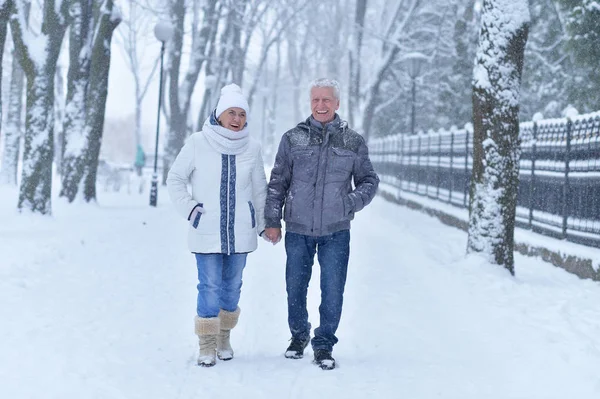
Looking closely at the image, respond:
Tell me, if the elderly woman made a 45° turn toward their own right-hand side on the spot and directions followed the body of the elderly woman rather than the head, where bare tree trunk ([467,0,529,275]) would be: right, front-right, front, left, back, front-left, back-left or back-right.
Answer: back

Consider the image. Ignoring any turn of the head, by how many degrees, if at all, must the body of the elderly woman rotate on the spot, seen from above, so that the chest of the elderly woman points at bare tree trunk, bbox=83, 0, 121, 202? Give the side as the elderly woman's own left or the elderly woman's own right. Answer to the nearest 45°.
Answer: approximately 180°

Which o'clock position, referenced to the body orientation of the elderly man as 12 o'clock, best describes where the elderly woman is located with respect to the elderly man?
The elderly woman is roughly at 3 o'clock from the elderly man.

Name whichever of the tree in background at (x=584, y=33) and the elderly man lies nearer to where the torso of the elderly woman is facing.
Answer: the elderly man

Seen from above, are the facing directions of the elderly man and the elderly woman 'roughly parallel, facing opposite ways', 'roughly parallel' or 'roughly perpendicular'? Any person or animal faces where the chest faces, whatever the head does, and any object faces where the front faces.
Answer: roughly parallel

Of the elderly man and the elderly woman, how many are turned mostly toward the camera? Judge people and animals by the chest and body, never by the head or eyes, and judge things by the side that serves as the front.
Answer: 2

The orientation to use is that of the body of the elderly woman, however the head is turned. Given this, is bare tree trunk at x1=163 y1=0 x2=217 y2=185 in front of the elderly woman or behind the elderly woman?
behind

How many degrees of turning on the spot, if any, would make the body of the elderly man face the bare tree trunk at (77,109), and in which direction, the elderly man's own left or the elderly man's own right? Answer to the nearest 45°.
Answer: approximately 135° to the elderly man's own right

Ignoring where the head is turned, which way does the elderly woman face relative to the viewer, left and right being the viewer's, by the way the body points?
facing the viewer

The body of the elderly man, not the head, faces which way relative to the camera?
toward the camera
